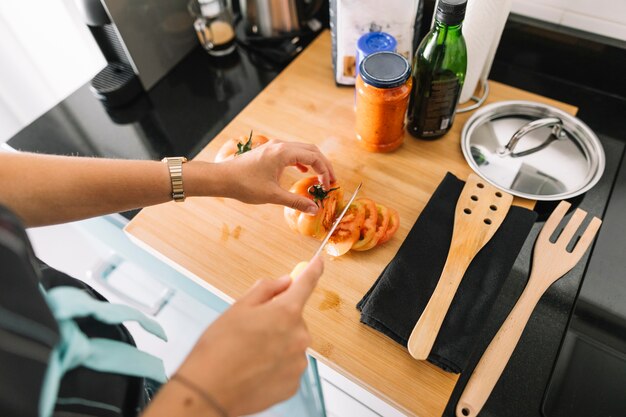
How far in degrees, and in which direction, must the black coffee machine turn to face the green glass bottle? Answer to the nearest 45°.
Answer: approximately 90° to its left

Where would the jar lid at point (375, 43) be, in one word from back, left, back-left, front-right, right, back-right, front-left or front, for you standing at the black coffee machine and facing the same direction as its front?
left

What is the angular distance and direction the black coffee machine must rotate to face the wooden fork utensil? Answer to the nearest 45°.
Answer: approximately 90° to its left

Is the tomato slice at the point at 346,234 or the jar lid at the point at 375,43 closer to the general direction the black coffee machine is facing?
the tomato slice

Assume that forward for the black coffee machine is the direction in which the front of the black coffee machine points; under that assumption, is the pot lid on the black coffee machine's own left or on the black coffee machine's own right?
on the black coffee machine's own left

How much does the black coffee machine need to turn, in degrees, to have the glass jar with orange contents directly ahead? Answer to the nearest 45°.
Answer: approximately 90° to its left

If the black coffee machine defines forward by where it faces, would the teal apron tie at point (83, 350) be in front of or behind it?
in front

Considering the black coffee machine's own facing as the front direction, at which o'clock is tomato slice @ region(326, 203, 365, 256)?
The tomato slice is roughly at 10 o'clock from the black coffee machine.

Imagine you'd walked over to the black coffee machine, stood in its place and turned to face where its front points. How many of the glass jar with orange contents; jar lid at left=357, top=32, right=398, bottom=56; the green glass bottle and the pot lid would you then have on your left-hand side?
4

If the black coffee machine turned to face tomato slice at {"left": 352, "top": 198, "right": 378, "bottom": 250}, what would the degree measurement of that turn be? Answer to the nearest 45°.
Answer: approximately 45° to its left

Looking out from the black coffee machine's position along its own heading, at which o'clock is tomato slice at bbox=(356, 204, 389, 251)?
The tomato slice is roughly at 10 o'clock from the black coffee machine.

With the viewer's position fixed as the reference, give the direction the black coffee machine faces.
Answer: facing the viewer and to the left of the viewer
